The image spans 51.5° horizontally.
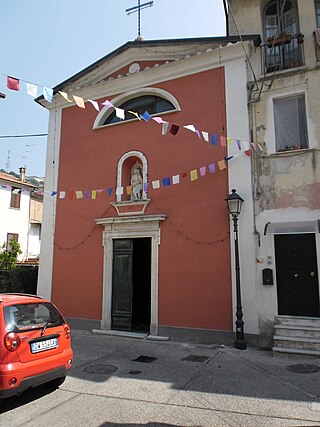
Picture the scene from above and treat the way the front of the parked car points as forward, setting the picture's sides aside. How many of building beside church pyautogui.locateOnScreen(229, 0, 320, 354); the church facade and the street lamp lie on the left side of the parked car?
0

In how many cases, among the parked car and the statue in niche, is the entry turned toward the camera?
1

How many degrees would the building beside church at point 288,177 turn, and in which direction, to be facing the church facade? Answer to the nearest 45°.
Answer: approximately 90° to its right

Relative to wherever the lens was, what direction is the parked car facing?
facing away from the viewer and to the left of the viewer

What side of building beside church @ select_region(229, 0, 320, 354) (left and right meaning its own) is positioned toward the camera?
front

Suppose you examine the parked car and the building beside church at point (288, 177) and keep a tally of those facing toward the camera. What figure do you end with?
1

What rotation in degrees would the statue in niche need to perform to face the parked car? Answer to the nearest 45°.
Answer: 0° — it already faces it

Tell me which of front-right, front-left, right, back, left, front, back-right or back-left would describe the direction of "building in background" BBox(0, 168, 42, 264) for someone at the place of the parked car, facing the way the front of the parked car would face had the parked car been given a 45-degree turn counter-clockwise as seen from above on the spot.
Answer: right

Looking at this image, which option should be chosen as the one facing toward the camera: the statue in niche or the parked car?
the statue in niche

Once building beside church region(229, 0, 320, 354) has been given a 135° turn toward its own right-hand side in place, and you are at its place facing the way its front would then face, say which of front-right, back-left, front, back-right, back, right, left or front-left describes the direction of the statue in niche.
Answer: front-left

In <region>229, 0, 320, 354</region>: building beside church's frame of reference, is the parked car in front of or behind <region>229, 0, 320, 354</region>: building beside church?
in front

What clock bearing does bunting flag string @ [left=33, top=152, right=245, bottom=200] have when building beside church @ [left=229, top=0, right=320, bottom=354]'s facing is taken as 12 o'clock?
The bunting flag string is roughly at 3 o'clock from the building beside church.

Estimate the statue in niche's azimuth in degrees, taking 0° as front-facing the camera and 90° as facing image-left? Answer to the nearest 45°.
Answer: approximately 0°

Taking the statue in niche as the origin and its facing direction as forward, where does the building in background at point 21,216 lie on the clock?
The building in background is roughly at 5 o'clock from the statue in niche.
